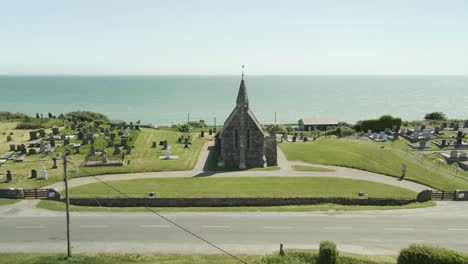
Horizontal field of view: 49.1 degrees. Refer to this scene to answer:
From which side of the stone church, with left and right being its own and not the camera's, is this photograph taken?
front

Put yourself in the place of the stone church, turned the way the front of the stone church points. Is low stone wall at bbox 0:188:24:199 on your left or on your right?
on your right

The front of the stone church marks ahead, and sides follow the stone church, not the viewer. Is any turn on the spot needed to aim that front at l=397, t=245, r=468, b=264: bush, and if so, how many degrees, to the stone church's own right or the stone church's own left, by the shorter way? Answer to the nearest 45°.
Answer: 0° — it already faces it

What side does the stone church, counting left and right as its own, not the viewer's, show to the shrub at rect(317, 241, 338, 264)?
front

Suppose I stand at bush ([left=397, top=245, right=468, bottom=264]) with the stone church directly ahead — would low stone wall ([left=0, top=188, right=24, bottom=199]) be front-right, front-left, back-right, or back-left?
front-left

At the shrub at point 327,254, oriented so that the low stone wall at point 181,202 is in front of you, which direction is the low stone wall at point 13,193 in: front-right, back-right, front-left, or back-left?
front-left
